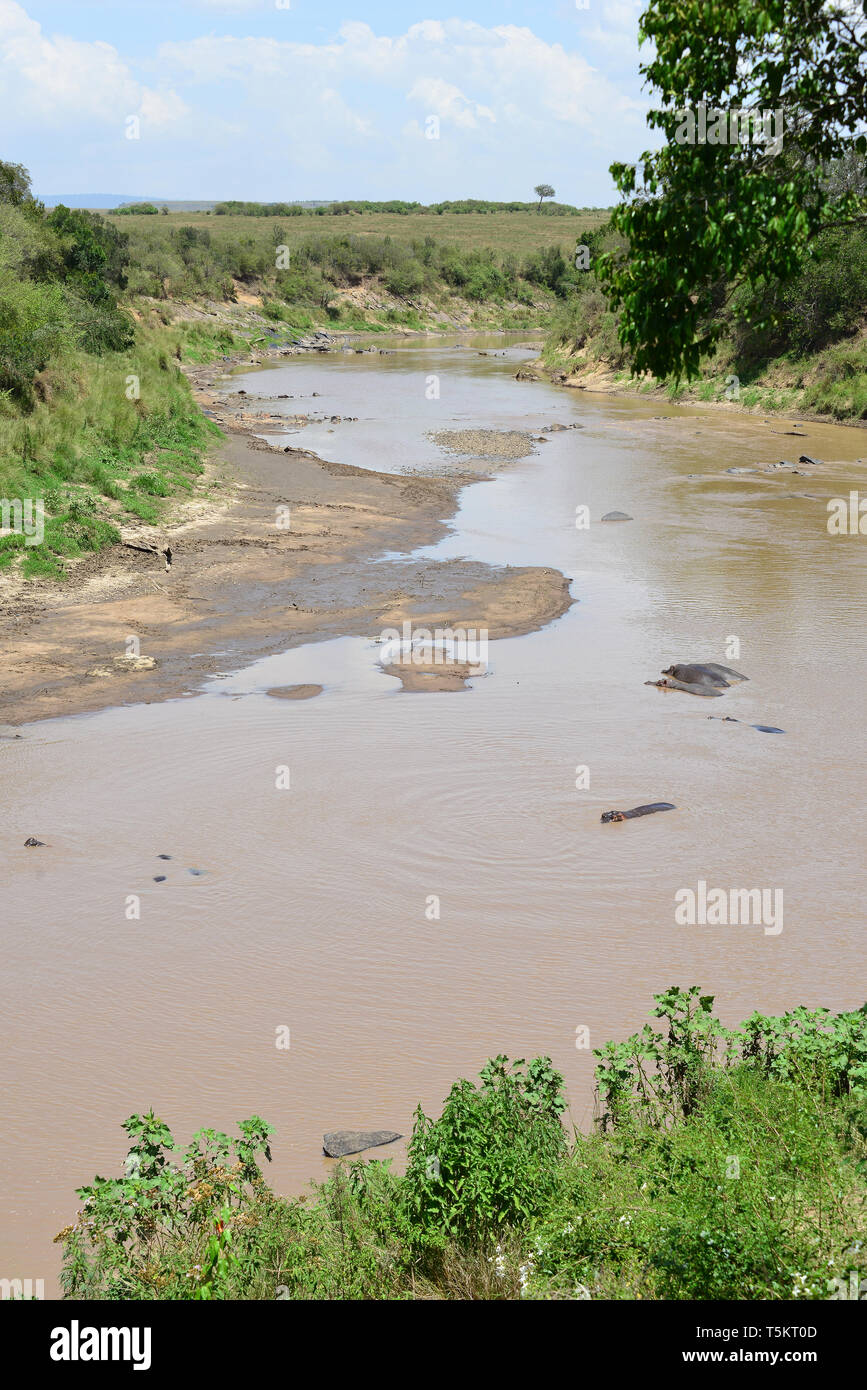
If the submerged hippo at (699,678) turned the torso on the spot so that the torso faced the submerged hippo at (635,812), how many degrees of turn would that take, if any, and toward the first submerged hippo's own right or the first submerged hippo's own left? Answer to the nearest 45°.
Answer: approximately 90° to the first submerged hippo's own left

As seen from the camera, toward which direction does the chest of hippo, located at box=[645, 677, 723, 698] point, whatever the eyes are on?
to the viewer's left

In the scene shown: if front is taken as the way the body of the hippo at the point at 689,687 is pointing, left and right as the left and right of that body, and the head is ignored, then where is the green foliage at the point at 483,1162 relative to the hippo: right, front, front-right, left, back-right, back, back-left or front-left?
left

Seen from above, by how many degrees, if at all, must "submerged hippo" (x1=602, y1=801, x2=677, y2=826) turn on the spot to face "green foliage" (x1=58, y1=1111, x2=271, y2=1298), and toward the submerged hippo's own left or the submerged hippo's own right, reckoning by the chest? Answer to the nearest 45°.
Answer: approximately 90° to the submerged hippo's own left

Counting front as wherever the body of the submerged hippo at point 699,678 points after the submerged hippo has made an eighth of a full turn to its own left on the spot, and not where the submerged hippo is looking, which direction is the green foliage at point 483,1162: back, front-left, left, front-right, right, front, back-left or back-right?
front-left

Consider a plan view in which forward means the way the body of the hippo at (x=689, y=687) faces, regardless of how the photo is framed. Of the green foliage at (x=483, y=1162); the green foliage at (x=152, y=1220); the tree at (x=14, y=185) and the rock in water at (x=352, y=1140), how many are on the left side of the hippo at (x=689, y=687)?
3

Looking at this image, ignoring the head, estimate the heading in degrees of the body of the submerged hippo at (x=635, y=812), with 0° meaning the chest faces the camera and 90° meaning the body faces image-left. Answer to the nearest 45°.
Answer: approximately 90°

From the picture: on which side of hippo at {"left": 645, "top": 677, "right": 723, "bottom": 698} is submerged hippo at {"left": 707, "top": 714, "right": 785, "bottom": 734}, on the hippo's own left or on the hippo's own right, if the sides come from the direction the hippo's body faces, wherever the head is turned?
on the hippo's own left

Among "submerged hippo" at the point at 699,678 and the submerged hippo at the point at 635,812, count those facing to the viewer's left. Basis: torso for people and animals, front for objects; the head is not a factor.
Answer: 2

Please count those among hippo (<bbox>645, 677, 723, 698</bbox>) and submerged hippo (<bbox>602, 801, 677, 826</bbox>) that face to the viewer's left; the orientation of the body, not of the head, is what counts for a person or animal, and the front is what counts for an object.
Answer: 2

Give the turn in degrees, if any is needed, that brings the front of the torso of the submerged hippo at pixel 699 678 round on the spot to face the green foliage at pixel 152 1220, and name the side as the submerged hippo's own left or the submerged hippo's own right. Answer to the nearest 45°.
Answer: approximately 90° to the submerged hippo's own left
